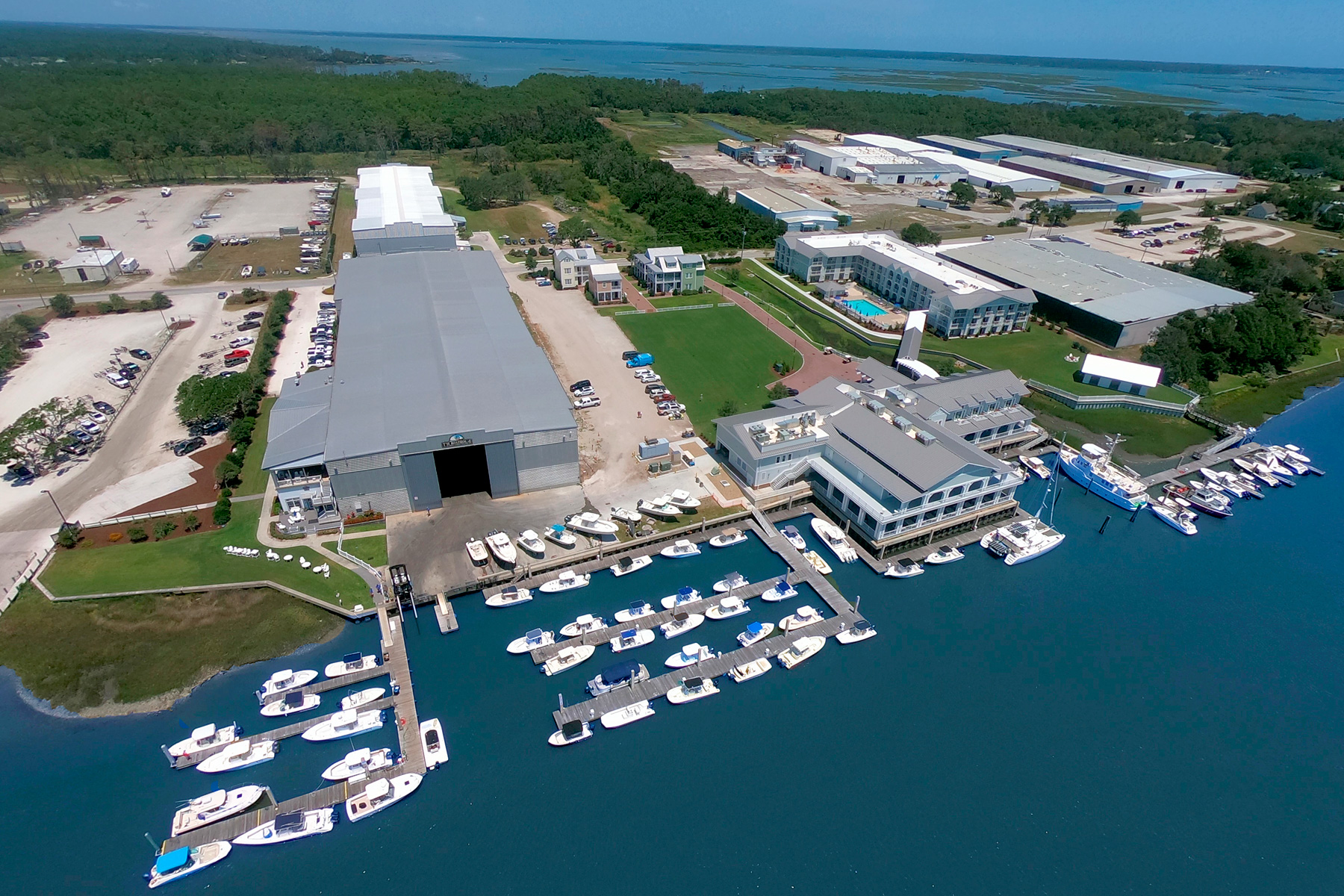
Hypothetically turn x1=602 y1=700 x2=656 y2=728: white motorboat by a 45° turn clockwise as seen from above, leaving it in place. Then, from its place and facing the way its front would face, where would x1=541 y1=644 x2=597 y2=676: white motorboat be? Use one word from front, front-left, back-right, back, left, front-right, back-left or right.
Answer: front-right

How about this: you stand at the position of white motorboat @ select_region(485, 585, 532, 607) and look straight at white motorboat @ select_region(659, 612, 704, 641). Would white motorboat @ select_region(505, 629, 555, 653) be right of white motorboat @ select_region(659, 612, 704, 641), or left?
right

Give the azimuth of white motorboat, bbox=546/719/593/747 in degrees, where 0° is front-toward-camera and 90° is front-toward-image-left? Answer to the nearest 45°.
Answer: approximately 45°

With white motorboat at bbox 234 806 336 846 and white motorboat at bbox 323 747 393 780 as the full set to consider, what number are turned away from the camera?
0

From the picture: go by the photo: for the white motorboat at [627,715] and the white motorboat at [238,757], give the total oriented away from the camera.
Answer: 0

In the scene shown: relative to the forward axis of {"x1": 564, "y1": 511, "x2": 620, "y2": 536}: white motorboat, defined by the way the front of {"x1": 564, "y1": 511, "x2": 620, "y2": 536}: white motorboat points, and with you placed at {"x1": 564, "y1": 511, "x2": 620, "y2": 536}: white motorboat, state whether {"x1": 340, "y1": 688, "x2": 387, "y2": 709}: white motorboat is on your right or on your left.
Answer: on your right
